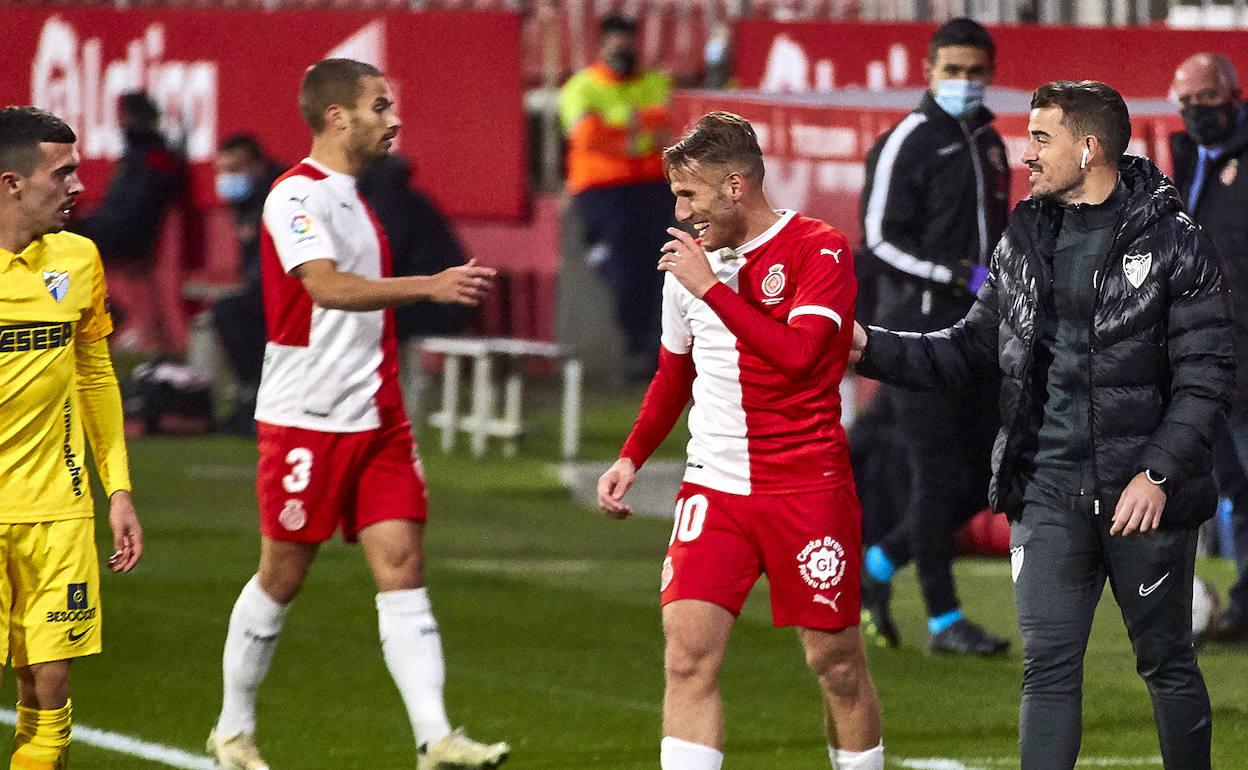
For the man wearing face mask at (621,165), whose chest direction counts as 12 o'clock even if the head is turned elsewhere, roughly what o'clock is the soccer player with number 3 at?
The soccer player with number 3 is roughly at 12 o'clock from the man wearing face mask.

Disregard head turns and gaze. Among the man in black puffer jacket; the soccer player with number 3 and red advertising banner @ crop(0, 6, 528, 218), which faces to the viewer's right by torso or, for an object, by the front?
the soccer player with number 3

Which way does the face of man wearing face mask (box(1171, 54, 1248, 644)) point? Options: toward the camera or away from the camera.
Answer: toward the camera

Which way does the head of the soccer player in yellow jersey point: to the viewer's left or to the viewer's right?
to the viewer's right

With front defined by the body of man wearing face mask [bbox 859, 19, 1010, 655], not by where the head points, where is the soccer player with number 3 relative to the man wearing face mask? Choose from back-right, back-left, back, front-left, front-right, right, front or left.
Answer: right

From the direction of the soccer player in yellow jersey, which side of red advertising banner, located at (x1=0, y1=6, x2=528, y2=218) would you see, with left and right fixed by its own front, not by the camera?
front

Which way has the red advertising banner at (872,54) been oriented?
toward the camera

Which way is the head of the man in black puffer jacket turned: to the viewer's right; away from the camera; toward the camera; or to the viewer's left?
to the viewer's left

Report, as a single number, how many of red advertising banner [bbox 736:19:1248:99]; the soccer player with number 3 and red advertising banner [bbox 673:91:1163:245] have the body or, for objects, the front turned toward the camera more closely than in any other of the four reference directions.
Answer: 2

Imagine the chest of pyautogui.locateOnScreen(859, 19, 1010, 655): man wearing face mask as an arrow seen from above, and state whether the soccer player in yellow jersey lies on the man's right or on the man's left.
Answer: on the man's right

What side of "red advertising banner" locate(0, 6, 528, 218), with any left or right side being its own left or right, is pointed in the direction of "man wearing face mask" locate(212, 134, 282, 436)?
front

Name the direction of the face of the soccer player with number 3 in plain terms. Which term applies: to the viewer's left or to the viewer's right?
to the viewer's right

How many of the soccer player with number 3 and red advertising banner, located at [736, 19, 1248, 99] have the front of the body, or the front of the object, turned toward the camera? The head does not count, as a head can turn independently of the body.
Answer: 1

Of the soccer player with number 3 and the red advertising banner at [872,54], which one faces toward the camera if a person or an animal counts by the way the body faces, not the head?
the red advertising banner

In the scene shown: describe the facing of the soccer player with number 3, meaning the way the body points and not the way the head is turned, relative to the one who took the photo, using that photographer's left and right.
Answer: facing to the right of the viewer
